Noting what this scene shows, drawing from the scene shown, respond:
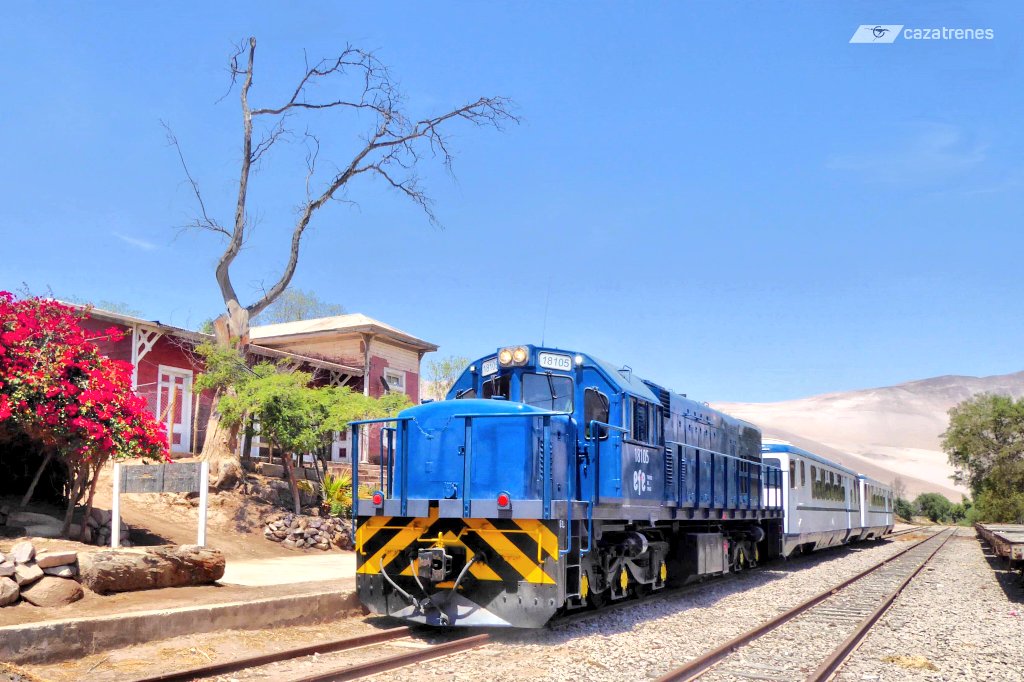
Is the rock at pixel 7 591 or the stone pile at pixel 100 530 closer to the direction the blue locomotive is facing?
the rock

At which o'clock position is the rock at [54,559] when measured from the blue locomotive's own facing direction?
The rock is roughly at 1 o'clock from the blue locomotive.

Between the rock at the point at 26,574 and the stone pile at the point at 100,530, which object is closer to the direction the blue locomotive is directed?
the rock

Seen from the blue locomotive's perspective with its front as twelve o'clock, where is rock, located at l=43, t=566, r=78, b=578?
The rock is roughly at 1 o'clock from the blue locomotive.

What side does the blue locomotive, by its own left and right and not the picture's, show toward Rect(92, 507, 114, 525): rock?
right

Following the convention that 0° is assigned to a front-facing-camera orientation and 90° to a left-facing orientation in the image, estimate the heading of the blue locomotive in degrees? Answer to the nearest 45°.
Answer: approximately 45°

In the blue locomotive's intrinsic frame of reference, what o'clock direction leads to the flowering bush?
The flowering bush is roughly at 2 o'clock from the blue locomotive.

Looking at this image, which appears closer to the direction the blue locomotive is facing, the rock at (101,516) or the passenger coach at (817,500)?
the rock

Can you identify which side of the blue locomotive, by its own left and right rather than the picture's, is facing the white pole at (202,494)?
right

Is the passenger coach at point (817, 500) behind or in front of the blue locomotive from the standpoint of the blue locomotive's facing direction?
behind

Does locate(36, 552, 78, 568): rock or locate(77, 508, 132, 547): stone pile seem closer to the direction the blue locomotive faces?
the rock

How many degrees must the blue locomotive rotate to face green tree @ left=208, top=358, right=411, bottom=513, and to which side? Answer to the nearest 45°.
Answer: approximately 90° to its right
